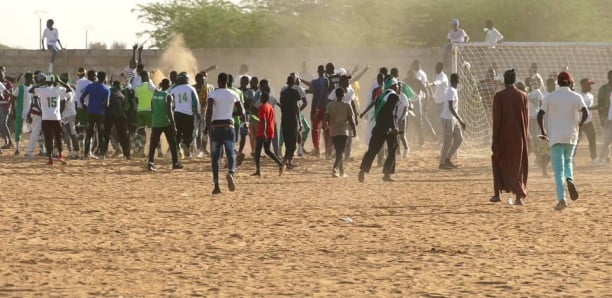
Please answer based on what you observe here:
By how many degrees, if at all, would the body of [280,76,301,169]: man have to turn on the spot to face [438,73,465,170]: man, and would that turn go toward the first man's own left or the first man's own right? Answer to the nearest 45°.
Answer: approximately 90° to the first man's own right

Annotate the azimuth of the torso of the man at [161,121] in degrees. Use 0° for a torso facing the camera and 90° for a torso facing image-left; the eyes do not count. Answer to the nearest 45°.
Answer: approximately 225°

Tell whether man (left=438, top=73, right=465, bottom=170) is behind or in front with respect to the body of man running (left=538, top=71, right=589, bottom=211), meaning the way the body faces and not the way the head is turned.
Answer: in front

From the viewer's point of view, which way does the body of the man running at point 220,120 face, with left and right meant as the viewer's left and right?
facing away from the viewer

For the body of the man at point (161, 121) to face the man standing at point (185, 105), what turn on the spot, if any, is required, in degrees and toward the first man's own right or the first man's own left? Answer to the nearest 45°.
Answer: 0° — they already face them

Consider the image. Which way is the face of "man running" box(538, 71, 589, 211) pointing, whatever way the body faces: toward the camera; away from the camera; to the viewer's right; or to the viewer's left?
away from the camera

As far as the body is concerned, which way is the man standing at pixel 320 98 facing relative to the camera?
away from the camera

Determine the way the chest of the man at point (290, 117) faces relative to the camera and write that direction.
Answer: away from the camera

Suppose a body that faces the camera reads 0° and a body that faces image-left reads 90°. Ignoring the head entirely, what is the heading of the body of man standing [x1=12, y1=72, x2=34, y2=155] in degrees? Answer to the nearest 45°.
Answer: approximately 270°

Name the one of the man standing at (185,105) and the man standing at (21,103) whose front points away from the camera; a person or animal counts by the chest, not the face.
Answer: the man standing at (185,105)

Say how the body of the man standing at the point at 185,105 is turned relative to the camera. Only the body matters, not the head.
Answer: away from the camera

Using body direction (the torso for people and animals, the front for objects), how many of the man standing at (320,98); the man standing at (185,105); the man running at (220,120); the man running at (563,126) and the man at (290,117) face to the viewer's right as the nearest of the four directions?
0
